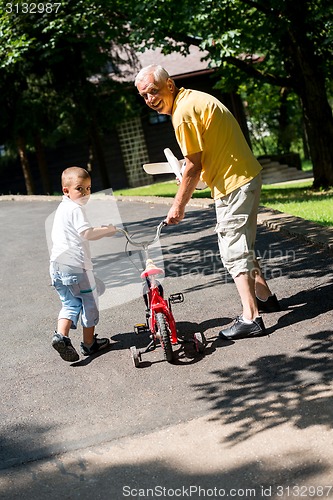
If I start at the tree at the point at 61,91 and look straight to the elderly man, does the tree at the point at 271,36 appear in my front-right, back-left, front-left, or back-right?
front-left

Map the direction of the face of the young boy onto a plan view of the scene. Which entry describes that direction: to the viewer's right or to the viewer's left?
to the viewer's right

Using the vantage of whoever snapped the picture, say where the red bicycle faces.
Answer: facing away from the viewer

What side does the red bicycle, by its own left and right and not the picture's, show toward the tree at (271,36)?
front

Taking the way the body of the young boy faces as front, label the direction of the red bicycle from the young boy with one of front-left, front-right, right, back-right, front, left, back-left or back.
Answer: right

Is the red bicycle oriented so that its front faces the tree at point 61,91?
yes

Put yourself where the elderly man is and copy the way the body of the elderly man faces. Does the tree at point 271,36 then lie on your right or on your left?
on your right

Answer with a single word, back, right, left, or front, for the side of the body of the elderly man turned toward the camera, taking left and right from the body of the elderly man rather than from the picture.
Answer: left

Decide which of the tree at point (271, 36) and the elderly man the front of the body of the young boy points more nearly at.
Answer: the tree

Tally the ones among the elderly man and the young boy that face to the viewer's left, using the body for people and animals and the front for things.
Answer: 1

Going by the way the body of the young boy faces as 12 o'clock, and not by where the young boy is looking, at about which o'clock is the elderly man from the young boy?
The elderly man is roughly at 2 o'clock from the young boy.

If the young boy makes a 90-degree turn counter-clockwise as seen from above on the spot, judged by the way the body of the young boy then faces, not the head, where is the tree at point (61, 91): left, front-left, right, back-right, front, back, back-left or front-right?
front-right

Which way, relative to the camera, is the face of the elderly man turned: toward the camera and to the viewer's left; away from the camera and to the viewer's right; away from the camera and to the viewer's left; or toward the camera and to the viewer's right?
toward the camera and to the viewer's left

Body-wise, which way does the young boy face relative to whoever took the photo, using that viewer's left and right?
facing away from the viewer and to the right of the viewer
